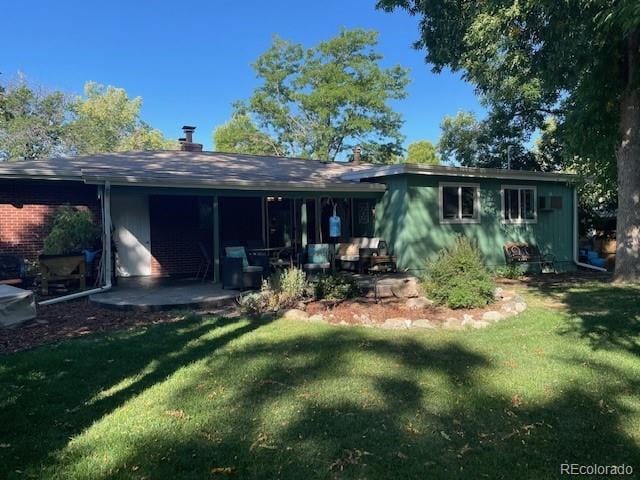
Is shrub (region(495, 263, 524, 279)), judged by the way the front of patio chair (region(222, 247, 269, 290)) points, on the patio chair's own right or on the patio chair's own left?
on the patio chair's own left

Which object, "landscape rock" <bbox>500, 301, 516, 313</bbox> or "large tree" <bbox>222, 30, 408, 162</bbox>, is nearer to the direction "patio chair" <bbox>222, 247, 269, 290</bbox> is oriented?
the landscape rock

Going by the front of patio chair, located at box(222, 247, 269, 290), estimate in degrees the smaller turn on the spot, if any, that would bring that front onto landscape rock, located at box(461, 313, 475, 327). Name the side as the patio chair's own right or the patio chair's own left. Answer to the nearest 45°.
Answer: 0° — it already faces it

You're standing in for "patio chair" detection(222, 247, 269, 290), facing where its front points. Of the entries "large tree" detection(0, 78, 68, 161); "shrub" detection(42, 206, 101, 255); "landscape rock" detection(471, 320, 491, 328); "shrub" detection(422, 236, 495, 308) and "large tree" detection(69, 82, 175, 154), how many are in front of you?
2

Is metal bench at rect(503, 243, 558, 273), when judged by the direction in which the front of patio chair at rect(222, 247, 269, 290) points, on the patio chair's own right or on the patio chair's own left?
on the patio chair's own left

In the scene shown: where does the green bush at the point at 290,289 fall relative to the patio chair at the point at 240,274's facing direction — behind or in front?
in front

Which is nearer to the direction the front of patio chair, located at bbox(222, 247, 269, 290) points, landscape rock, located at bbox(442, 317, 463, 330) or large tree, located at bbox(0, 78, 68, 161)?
the landscape rock

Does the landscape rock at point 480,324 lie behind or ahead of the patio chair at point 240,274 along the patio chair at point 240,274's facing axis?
ahead

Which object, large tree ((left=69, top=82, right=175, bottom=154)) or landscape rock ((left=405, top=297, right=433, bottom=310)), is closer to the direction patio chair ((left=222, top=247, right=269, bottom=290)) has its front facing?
the landscape rock

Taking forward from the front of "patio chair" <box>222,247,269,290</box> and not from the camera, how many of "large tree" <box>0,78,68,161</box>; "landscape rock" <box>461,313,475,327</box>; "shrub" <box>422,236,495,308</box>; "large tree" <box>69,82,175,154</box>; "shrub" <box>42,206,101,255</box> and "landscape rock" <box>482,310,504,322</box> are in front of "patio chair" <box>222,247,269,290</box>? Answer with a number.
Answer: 3

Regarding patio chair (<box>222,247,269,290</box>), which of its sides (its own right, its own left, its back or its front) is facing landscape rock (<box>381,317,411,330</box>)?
front
